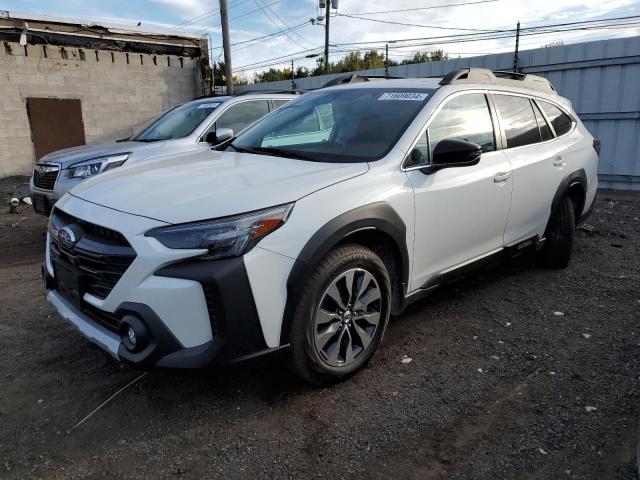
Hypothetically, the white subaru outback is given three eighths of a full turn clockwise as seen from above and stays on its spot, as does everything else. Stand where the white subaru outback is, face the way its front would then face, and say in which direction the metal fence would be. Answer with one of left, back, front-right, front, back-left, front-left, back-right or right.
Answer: front-right

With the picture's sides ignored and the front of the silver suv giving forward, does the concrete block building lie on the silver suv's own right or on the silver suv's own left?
on the silver suv's own right

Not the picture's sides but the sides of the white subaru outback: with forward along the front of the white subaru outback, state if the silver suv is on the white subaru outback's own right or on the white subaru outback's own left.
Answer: on the white subaru outback's own right

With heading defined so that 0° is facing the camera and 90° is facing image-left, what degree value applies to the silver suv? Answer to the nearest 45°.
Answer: approximately 45°

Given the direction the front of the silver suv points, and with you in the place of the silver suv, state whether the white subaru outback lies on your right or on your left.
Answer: on your left

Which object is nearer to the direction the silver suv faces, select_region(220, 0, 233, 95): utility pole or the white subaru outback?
the white subaru outback

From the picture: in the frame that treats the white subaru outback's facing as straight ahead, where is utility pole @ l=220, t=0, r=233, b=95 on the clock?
The utility pole is roughly at 4 o'clock from the white subaru outback.

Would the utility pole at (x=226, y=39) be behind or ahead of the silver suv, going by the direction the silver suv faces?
behind

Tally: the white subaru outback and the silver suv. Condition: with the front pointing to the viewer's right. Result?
0

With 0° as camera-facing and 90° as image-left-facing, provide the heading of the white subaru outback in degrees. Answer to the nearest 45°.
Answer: approximately 45°

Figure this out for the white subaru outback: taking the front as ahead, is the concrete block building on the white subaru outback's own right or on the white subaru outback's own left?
on the white subaru outback's own right

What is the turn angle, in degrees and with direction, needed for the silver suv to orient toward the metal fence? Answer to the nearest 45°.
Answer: approximately 135° to its left

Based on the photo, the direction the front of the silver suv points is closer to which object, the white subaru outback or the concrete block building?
the white subaru outback
